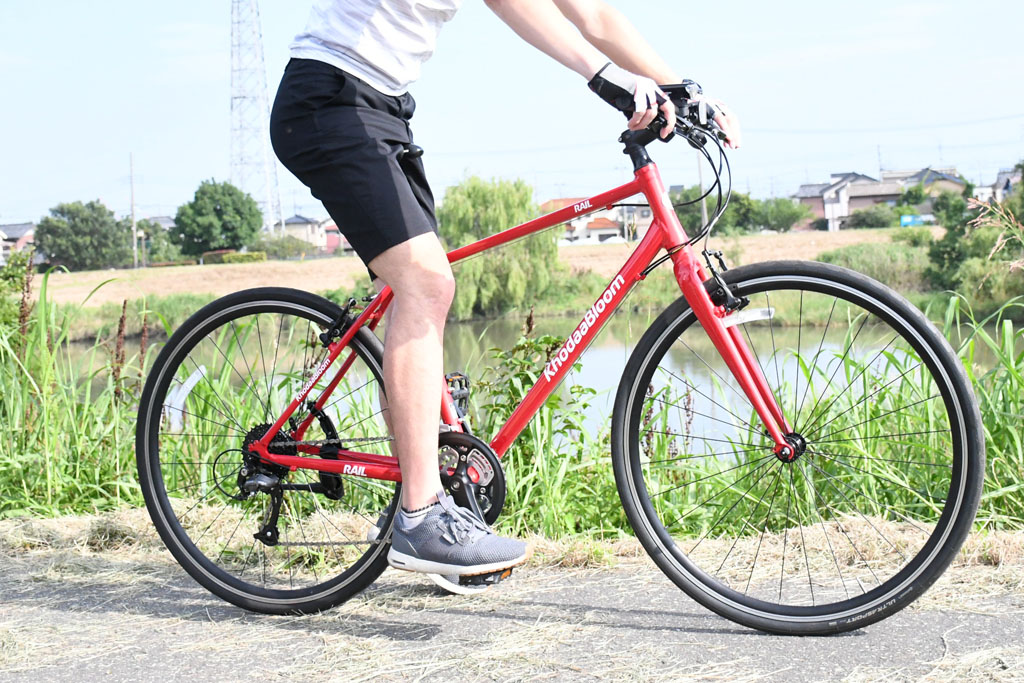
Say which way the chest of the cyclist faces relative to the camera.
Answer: to the viewer's right

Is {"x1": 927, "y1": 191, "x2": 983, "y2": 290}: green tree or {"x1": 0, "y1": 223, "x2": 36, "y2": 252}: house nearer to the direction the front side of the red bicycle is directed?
the green tree

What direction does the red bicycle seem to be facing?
to the viewer's right
